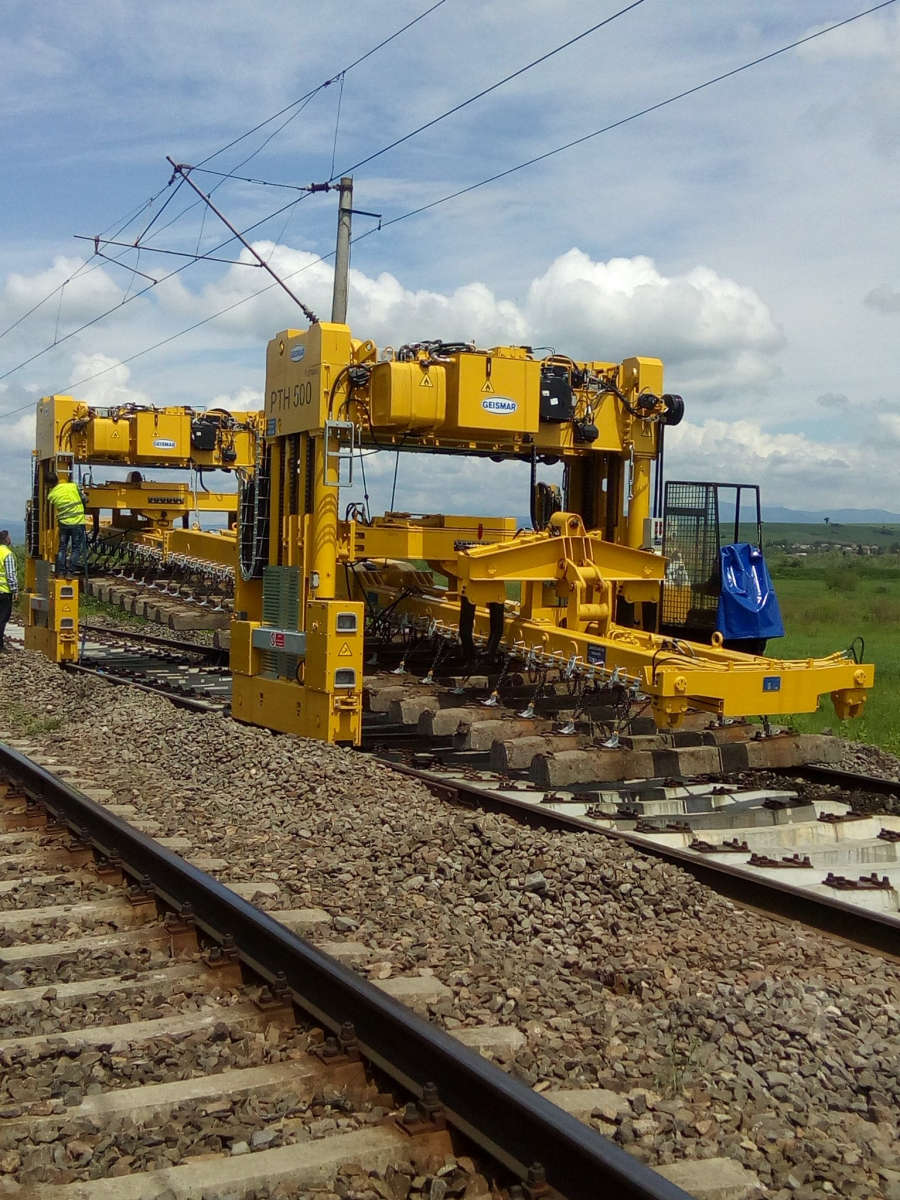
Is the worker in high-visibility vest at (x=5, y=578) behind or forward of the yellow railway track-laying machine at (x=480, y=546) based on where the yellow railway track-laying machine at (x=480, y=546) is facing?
behind

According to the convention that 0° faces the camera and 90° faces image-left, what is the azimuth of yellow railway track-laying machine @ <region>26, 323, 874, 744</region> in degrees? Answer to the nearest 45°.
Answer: approximately 315°

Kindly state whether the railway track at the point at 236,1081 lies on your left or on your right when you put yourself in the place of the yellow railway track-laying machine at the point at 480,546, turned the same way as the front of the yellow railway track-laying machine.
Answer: on your right
